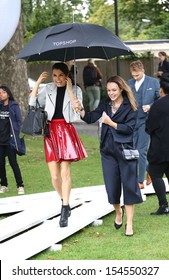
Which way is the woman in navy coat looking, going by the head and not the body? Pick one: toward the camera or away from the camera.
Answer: toward the camera

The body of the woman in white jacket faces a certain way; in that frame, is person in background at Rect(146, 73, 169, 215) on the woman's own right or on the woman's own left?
on the woman's own left

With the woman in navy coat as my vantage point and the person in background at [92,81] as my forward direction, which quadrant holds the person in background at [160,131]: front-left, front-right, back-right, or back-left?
front-right

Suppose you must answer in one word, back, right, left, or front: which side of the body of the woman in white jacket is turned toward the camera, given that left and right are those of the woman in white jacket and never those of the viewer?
front

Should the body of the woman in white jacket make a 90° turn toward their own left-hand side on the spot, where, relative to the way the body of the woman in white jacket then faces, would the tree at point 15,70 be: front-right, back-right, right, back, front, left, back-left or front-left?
left

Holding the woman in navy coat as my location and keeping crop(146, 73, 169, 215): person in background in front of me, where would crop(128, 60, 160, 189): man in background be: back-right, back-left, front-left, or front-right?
front-left

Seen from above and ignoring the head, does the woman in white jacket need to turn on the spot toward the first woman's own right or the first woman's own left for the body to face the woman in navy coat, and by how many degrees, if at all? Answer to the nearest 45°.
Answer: approximately 45° to the first woman's own left

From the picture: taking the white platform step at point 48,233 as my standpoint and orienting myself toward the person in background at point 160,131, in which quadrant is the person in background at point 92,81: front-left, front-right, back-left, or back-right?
front-left

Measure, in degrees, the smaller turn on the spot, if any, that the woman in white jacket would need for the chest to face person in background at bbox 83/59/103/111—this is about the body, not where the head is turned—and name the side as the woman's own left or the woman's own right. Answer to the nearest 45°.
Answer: approximately 180°
